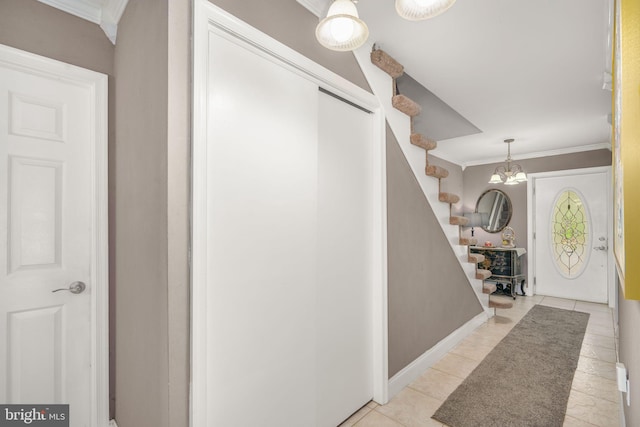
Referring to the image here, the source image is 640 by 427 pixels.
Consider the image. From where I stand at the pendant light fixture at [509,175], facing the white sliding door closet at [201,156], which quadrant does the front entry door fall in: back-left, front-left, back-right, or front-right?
back-left

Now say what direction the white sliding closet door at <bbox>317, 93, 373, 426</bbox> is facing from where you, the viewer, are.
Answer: facing the viewer and to the right of the viewer

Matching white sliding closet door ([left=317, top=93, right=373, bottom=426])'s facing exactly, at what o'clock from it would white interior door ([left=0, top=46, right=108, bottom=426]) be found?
The white interior door is roughly at 4 o'clock from the white sliding closet door.

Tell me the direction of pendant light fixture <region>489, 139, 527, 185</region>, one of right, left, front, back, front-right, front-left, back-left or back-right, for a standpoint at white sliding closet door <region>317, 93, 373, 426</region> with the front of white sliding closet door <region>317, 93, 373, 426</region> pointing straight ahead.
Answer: left

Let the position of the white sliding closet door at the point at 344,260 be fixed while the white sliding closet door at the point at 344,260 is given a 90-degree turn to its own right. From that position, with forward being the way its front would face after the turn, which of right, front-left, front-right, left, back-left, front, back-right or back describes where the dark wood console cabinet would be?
back

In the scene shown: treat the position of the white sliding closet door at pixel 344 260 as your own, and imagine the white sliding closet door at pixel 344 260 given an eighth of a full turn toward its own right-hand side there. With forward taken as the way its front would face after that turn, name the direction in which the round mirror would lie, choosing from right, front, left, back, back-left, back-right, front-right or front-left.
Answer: back-left

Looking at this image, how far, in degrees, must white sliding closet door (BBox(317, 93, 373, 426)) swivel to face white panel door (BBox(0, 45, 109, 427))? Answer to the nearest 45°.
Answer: approximately 135° to its right

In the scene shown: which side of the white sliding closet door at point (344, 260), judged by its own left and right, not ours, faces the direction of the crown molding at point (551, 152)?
left
